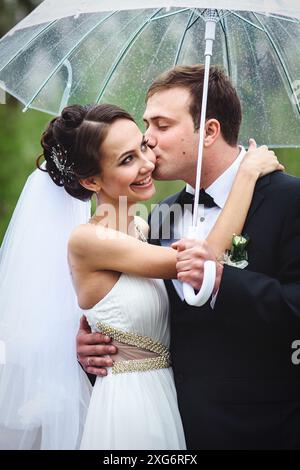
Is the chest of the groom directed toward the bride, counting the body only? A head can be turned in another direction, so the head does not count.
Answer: yes

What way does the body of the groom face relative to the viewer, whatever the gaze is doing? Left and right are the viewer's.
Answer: facing the viewer and to the left of the viewer
